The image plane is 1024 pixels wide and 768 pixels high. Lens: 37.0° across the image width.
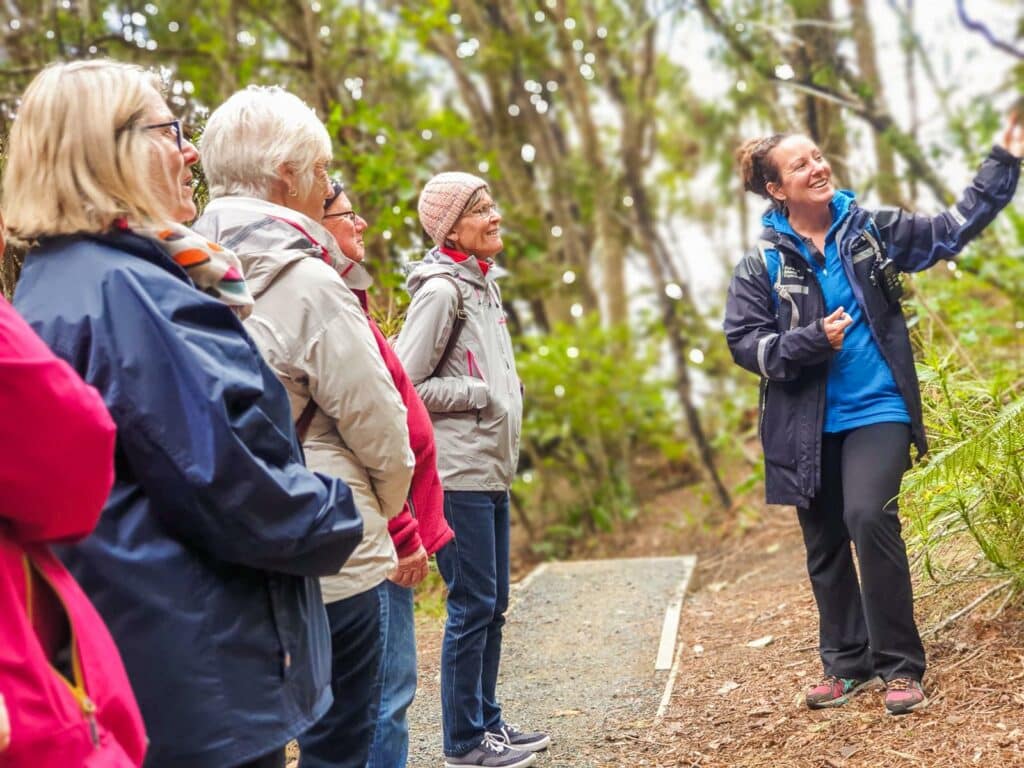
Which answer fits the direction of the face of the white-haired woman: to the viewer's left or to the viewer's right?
to the viewer's right

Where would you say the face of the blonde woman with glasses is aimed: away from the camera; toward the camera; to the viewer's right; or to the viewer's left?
to the viewer's right

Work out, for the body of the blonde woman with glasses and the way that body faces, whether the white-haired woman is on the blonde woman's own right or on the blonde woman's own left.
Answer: on the blonde woman's own left

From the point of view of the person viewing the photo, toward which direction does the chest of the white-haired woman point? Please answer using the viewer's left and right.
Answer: facing away from the viewer and to the right of the viewer

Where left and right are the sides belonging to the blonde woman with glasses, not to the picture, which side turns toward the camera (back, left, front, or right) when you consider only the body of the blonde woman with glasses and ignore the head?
right

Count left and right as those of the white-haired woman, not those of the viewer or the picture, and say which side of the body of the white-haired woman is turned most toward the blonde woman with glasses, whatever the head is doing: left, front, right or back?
back

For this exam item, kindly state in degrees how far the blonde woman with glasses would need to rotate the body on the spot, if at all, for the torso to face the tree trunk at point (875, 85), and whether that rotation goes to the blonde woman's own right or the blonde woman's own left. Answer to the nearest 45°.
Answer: approximately 45° to the blonde woman's own left

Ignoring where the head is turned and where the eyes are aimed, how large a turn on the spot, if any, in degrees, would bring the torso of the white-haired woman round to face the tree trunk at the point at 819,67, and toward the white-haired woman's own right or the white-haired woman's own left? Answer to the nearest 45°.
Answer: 0° — they already face it
